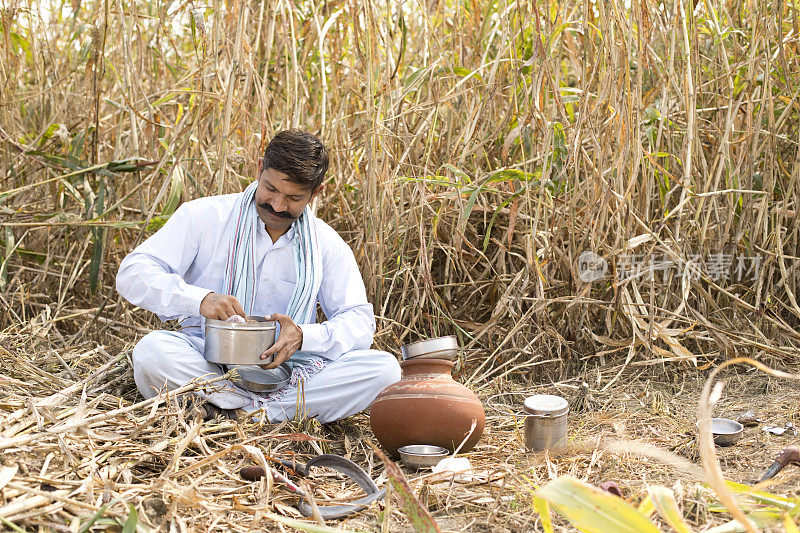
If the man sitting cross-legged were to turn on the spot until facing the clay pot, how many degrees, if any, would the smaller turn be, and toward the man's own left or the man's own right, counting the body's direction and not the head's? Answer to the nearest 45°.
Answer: approximately 45° to the man's own left

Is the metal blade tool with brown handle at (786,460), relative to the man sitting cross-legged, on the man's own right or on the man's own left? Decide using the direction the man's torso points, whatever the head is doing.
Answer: on the man's own left

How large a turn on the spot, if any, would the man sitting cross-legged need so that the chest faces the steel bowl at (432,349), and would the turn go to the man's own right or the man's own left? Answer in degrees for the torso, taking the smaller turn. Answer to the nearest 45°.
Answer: approximately 45° to the man's own left

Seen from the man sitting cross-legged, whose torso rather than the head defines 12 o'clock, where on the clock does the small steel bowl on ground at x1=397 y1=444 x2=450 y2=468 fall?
The small steel bowl on ground is roughly at 11 o'clock from the man sitting cross-legged.

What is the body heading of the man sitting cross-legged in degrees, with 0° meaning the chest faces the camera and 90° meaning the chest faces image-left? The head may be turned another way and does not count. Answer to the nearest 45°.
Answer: approximately 0°
